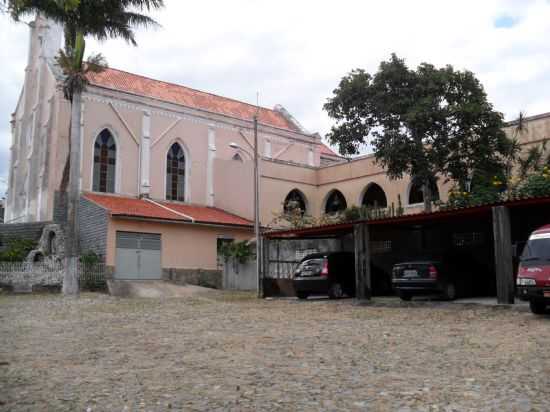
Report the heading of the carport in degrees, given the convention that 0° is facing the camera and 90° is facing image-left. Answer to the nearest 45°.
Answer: approximately 45°

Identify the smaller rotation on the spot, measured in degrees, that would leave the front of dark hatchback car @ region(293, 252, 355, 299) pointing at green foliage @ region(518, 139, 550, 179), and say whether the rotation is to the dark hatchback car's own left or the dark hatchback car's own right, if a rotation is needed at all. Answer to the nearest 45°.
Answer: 0° — it already faces it

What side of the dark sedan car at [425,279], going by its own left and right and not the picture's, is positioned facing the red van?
right

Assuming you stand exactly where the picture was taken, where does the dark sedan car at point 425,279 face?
facing away from the viewer and to the right of the viewer

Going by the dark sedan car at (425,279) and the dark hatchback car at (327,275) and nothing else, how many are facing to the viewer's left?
0

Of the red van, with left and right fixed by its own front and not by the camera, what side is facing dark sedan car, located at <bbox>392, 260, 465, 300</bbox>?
right

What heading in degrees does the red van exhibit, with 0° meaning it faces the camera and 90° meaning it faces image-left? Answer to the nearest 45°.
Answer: approximately 45°

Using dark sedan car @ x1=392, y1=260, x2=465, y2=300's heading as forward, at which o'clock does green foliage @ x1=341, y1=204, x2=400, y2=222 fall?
The green foliage is roughly at 10 o'clock from the dark sedan car.

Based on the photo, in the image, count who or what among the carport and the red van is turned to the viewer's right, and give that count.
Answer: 0

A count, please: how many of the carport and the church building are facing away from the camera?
0

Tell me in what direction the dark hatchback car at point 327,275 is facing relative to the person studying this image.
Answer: facing away from the viewer and to the right of the viewer
